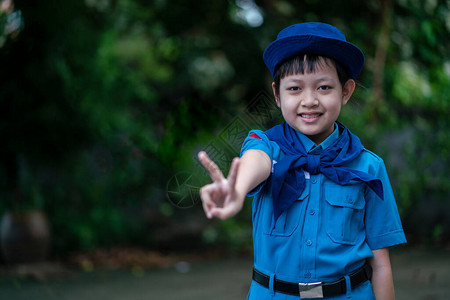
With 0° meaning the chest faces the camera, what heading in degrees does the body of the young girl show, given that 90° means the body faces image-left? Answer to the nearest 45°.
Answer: approximately 0°
